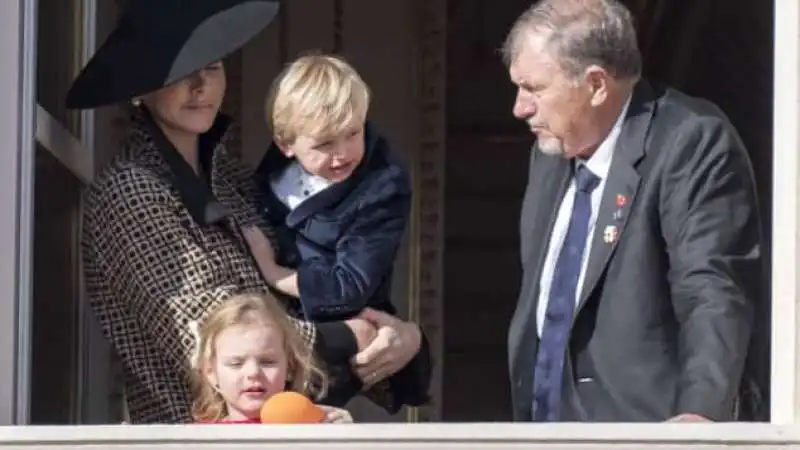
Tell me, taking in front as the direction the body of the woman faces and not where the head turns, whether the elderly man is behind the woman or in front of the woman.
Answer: in front

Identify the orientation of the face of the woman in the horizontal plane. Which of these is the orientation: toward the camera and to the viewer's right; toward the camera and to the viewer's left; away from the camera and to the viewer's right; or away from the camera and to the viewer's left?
toward the camera and to the viewer's right

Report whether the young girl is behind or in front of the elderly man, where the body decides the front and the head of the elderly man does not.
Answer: in front

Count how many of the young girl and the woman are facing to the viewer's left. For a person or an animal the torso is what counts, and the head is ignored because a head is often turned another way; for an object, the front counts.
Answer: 0

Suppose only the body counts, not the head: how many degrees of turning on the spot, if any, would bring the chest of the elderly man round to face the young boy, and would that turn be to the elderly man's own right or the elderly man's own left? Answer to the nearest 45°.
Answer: approximately 45° to the elderly man's own right

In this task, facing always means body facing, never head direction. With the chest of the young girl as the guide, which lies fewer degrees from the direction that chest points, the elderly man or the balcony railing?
the balcony railing

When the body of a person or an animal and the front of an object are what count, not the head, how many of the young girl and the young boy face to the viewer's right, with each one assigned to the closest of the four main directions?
0

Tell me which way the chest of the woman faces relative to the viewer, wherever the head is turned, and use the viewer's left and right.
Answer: facing the viewer and to the right of the viewer

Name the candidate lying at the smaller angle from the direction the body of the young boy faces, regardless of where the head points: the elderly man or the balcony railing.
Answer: the balcony railing

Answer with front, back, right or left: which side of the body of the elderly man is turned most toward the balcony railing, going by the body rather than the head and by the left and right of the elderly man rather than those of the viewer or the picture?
front

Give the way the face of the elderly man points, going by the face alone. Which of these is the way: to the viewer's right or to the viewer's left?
to the viewer's left

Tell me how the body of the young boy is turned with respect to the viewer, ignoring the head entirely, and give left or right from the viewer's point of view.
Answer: facing the viewer and to the left of the viewer

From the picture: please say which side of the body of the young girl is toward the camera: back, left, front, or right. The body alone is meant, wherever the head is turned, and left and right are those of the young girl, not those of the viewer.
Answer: front

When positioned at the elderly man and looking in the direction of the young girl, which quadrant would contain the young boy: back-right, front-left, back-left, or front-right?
front-right

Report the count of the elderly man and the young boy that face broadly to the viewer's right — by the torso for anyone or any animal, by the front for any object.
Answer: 0

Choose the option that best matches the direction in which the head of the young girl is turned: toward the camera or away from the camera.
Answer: toward the camera
